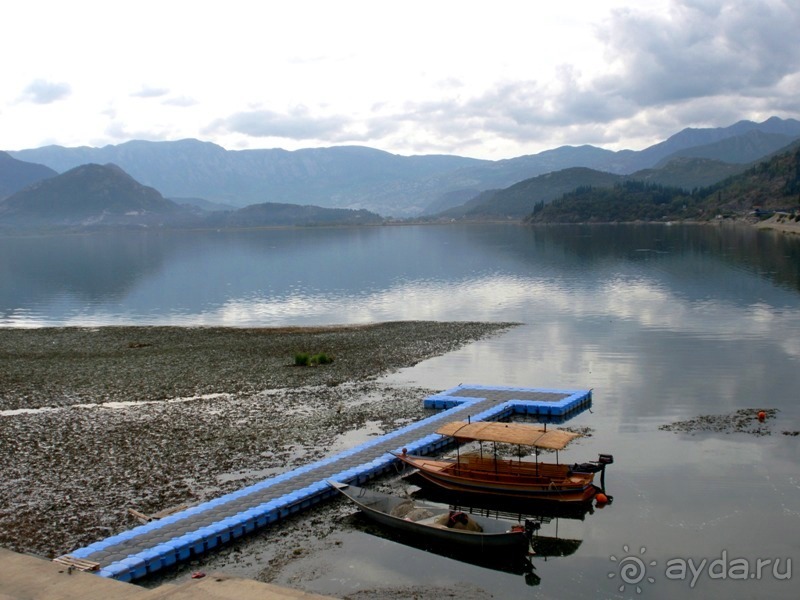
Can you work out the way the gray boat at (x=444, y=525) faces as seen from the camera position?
facing away from the viewer and to the left of the viewer

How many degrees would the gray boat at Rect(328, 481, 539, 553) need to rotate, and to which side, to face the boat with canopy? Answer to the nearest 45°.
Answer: approximately 90° to its right
